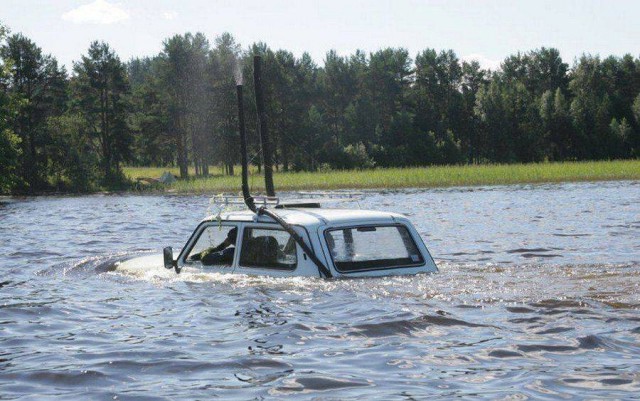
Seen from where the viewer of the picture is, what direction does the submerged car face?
facing away from the viewer and to the left of the viewer
